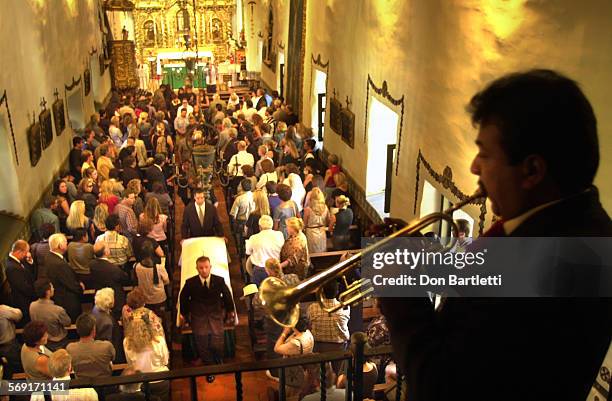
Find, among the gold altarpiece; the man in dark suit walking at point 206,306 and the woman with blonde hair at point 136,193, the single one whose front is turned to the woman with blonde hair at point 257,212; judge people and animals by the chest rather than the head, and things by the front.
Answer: the gold altarpiece

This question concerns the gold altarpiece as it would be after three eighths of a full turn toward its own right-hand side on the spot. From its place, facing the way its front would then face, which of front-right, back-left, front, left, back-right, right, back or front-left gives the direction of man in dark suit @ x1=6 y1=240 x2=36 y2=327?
back-left

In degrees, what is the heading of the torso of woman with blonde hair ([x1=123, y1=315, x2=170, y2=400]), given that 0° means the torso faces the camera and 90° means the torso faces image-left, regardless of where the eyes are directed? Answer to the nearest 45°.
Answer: approximately 180°

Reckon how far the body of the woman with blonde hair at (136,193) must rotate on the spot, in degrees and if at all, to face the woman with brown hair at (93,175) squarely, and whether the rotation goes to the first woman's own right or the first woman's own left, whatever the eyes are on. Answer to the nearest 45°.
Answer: approximately 45° to the first woman's own left

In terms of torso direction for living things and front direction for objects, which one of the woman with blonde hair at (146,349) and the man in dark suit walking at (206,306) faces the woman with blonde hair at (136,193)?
the woman with blonde hair at (146,349)

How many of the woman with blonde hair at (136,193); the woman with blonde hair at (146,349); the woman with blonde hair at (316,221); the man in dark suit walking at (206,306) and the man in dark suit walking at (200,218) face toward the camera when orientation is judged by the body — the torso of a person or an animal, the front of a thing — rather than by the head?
2

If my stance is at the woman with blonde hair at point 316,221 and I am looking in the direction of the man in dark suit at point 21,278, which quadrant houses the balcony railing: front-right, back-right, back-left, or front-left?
front-left

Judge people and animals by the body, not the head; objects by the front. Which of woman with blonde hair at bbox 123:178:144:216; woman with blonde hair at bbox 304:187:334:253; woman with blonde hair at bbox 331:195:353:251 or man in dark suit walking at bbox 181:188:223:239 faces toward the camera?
the man in dark suit walking

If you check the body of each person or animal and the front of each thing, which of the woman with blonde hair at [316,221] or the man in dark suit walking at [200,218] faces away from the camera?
the woman with blonde hair

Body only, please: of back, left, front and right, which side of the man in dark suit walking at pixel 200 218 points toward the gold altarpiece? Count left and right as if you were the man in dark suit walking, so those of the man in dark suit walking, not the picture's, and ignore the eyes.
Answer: back

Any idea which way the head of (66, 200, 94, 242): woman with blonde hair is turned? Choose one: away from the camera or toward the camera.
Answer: away from the camera

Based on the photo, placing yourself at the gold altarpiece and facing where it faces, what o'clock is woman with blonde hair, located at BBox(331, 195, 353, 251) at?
The woman with blonde hair is roughly at 12 o'clock from the gold altarpiece.

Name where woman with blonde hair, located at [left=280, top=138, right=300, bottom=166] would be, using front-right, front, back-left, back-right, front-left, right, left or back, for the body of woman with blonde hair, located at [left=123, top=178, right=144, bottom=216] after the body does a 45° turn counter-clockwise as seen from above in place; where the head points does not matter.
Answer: front

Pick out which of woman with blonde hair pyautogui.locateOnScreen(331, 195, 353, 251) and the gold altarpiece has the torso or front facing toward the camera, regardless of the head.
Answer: the gold altarpiece

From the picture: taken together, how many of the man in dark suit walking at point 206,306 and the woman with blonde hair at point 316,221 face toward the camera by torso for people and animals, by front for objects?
1

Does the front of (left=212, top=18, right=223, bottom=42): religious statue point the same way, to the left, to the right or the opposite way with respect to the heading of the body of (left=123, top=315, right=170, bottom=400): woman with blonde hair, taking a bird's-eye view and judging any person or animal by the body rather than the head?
the opposite way

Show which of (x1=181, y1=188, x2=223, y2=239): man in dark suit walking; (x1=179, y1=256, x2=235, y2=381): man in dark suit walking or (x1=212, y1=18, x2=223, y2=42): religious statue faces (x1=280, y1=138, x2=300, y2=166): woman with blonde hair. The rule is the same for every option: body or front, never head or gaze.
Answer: the religious statue

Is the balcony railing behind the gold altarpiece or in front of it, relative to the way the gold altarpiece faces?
in front

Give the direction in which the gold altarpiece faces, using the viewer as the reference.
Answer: facing the viewer

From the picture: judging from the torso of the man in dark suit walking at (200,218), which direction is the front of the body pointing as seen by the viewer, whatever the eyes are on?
toward the camera

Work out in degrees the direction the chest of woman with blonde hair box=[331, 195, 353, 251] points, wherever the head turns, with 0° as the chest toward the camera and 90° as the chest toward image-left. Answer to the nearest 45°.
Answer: approximately 135°

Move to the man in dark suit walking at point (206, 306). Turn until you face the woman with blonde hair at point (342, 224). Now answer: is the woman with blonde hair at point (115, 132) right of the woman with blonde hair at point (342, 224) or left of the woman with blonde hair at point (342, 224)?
left
